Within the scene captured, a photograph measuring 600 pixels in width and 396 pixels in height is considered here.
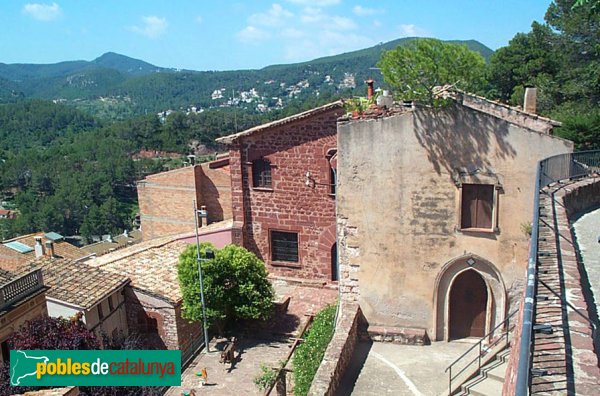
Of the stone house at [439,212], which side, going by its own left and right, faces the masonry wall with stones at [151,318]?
right

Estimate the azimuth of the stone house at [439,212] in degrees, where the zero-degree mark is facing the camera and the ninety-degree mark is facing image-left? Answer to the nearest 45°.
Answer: approximately 0°

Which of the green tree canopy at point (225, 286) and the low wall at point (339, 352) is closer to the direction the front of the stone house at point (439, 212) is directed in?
the low wall

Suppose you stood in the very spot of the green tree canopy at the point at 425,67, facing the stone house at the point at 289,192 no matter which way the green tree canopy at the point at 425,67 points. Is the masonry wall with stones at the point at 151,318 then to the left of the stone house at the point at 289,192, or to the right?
left

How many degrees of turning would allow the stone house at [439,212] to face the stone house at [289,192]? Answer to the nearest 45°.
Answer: approximately 135° to its right

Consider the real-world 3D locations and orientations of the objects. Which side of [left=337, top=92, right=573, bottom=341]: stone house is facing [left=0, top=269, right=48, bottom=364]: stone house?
right
